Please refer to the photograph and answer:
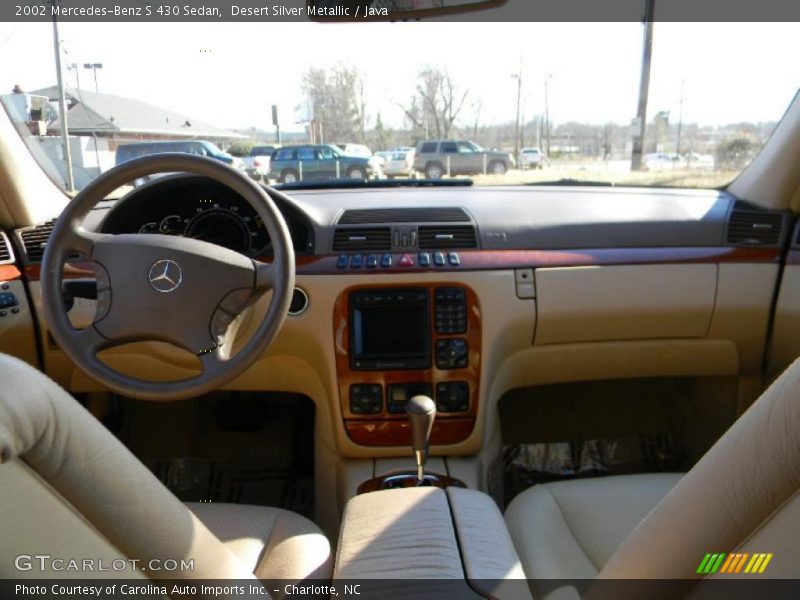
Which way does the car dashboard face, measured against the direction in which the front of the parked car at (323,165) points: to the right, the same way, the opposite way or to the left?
to the right

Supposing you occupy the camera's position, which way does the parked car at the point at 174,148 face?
facing to the right of the viewer

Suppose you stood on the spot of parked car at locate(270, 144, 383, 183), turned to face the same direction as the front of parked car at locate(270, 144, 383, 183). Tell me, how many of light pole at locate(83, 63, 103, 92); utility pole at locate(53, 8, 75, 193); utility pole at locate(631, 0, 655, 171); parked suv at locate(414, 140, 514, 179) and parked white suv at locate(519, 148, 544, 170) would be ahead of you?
3

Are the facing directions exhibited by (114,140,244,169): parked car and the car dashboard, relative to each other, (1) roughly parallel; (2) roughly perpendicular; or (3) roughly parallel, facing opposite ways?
roughly perpendicular

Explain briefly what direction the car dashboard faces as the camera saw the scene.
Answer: facing the viewer

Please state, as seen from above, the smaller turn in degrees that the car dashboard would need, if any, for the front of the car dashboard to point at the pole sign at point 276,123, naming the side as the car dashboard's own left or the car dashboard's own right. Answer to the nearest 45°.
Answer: approximately 135° to the car dashboard's own right

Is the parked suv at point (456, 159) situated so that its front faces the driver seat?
no

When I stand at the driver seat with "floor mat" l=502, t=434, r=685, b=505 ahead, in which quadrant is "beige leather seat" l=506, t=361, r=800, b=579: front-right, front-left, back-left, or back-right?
front-right

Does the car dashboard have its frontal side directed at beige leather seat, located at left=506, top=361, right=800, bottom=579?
yes

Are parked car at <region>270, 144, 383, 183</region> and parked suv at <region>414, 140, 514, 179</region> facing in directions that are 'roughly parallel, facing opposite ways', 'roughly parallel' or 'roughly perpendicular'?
roughly parallel

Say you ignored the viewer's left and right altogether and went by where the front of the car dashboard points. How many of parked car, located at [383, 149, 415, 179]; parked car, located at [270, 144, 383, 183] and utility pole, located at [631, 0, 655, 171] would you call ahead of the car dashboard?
0

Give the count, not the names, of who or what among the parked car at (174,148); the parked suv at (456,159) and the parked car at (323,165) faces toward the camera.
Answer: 0
